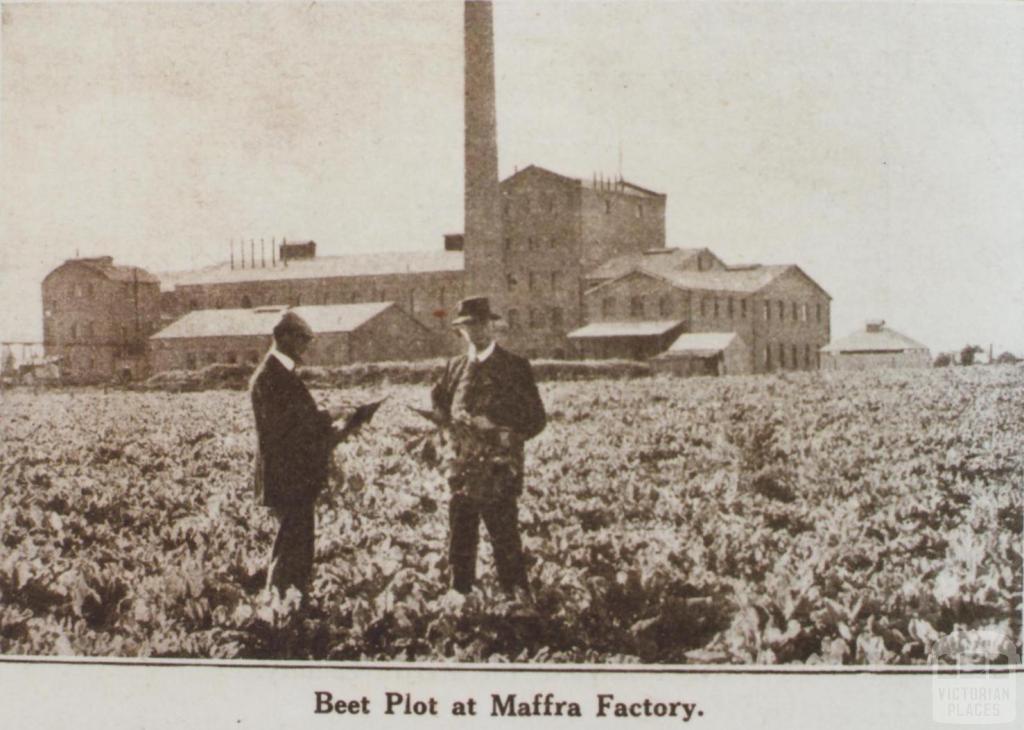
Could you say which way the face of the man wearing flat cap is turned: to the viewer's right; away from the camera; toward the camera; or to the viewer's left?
to the viewer's right

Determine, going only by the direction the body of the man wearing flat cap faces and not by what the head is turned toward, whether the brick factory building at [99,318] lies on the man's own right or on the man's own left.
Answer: on the man's own left

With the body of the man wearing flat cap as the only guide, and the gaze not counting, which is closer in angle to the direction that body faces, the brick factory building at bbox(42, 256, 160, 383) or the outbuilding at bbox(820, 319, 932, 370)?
the outbuilding

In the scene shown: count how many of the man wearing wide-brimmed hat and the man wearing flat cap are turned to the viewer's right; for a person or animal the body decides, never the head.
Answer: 1

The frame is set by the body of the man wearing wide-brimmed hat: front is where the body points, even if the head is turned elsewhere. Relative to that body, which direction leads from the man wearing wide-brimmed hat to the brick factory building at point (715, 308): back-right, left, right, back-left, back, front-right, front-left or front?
back

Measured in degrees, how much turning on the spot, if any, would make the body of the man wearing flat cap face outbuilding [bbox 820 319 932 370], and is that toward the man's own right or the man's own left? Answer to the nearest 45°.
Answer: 0° — they already face it

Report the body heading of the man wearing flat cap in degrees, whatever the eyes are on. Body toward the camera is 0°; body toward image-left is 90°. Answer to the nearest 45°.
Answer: approximately 270°

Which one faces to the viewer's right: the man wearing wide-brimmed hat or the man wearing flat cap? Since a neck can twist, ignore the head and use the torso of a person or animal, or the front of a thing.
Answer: the man wearing flat cap
